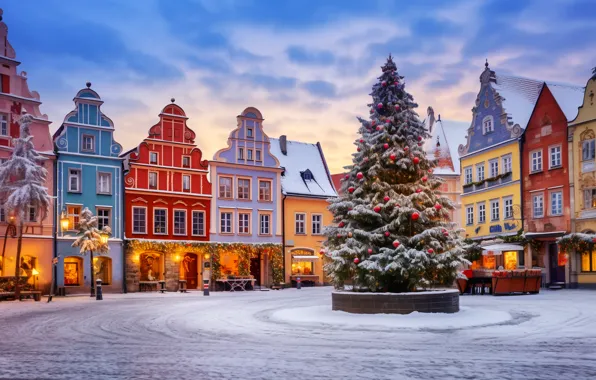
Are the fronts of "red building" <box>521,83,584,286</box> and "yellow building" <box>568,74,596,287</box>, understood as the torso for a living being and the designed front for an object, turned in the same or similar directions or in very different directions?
same or similar directions

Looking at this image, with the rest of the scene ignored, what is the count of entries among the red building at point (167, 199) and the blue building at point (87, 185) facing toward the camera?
2

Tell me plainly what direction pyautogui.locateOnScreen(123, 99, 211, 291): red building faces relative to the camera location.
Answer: facing the viewer

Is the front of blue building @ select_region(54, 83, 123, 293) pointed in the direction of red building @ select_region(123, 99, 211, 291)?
no

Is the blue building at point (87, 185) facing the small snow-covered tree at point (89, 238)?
yes

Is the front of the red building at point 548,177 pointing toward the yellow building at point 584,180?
no

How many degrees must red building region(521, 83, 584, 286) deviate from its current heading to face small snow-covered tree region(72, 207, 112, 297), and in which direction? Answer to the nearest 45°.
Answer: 0° — it already faces it

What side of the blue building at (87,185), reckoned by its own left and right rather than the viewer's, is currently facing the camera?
front

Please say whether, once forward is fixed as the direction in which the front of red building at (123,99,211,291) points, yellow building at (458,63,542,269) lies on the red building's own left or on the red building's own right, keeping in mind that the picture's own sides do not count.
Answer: on the red building's own left

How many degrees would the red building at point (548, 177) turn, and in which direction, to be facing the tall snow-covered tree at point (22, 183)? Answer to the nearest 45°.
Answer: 0° — it already faces it

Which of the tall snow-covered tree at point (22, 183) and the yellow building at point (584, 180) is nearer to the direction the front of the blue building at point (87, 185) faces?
the tall snow-covered tree

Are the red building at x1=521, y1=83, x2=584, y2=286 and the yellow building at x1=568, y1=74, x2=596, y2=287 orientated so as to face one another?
no

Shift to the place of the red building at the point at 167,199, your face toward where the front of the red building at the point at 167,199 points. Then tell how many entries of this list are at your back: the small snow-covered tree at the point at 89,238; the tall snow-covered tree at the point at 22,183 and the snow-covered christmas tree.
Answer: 0

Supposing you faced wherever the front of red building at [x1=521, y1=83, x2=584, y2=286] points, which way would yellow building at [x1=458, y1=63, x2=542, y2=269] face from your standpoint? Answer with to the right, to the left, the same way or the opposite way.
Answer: the same way

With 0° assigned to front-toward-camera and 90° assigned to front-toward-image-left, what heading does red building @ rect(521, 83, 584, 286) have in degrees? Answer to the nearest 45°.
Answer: approximately 45°
